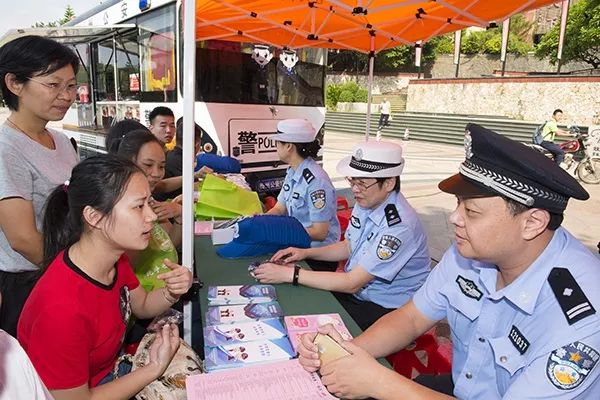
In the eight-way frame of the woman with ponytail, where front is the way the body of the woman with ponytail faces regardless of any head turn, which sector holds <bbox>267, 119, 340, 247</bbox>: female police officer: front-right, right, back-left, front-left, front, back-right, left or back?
front-left

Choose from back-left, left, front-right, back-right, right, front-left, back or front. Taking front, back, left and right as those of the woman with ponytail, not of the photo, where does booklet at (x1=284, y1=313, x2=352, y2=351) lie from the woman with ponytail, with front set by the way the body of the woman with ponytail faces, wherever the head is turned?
front

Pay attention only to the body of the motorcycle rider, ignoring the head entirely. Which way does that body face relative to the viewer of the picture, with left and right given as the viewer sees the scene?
facing to the right of the viewer

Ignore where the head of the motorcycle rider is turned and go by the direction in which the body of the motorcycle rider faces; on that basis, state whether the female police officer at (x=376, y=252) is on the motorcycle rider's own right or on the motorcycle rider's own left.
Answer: on the motorcycle rider's own right

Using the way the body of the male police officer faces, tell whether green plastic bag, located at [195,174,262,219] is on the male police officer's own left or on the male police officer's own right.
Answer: on the male police officer's own right

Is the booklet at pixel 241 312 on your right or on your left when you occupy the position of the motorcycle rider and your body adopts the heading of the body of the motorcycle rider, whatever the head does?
on your right

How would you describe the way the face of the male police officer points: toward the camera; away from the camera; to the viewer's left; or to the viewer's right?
to the viewer's left

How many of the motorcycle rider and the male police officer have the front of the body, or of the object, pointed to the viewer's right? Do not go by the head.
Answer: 1

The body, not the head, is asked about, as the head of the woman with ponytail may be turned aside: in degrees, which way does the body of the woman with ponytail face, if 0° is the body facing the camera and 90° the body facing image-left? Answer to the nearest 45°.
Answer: approximately 270°

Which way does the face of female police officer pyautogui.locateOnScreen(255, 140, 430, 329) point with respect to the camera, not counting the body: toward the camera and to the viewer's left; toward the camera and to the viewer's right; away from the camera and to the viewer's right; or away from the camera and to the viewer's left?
toward the camera and to the viewer's left

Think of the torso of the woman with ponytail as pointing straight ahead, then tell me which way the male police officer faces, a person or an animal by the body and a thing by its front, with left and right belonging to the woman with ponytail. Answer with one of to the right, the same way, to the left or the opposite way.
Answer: the opposite way
